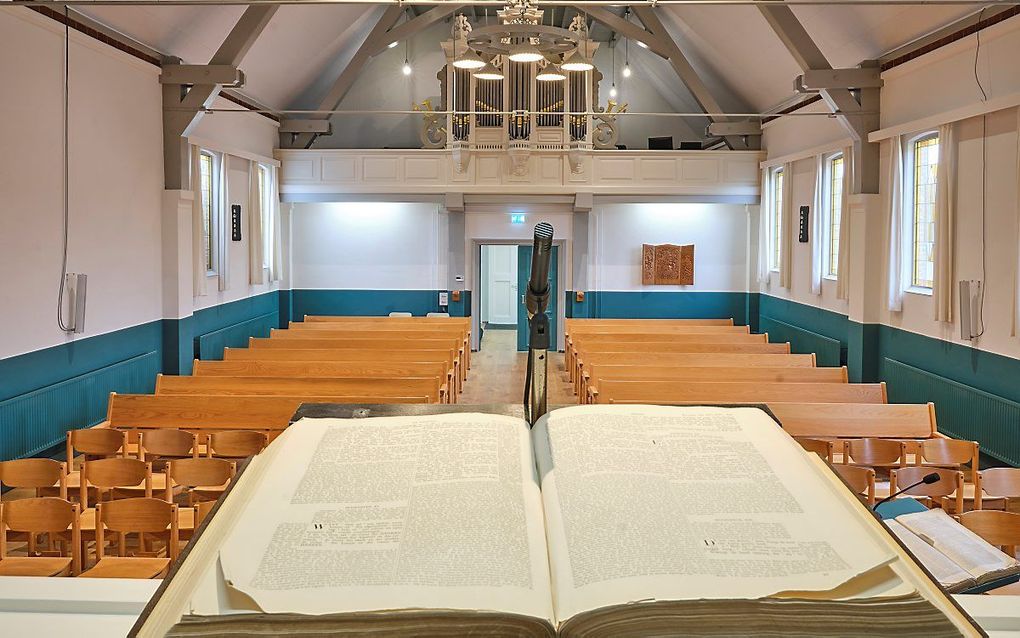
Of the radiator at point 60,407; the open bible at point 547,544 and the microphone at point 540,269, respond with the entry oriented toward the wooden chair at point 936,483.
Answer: the radiator

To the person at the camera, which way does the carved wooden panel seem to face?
facing the viewer

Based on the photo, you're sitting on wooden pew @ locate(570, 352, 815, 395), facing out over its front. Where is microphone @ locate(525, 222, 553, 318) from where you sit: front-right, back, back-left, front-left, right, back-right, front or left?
front

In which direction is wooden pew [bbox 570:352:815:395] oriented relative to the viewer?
toward the camera

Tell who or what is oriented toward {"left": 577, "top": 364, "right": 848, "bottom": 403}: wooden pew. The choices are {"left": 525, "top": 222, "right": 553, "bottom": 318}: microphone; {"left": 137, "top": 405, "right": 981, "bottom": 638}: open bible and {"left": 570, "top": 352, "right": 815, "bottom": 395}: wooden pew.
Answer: {"left": 570, "top": 352, "right": 815, "bottom": 395}: wooden pew

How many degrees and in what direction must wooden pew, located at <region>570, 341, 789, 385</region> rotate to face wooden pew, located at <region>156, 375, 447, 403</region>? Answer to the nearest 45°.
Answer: approximately 45° to its right

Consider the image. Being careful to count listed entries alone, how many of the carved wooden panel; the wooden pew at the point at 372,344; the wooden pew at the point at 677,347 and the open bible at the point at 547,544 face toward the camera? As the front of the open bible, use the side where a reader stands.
4

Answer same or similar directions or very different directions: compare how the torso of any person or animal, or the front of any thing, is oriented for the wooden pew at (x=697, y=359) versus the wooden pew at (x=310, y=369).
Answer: same or similar directions

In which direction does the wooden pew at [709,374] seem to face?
toward the camera

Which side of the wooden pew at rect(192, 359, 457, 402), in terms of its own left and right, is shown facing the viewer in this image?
front

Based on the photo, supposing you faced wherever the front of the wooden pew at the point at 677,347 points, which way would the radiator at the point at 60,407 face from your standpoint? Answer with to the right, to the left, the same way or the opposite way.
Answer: to the left

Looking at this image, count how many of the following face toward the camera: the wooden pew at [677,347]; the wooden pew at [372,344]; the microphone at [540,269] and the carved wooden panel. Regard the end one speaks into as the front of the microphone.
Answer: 4

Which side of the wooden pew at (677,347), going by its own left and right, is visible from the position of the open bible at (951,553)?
front

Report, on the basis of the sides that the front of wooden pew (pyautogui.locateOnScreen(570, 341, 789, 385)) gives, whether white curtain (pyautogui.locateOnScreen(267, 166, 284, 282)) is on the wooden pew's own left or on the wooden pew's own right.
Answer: on the wooden pew's own right

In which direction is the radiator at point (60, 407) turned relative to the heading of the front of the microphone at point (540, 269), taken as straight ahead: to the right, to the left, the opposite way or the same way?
to the left

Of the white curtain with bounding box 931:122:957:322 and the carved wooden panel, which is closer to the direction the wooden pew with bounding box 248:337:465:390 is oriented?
the white curtain

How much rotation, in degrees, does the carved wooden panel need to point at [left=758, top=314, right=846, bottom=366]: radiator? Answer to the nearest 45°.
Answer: approximately 45° to its left

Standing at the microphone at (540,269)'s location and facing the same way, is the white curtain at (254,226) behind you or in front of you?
behind
